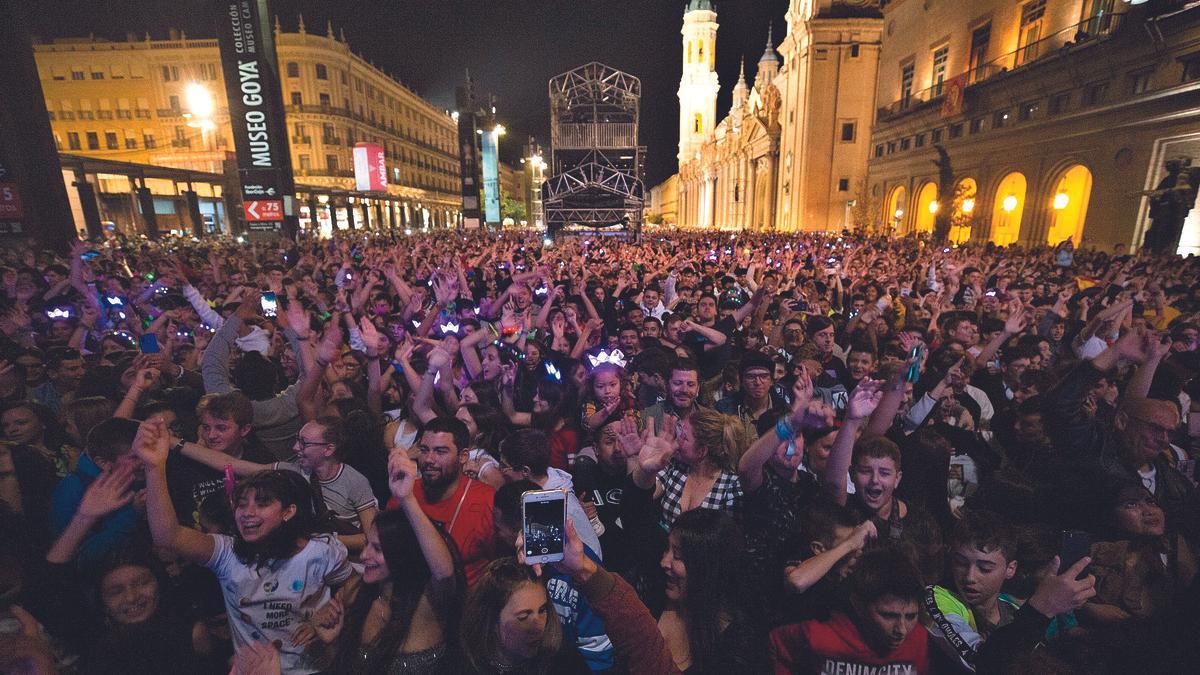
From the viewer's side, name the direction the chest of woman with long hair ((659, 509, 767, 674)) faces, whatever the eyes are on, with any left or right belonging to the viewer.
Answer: facing to the left of the viewer

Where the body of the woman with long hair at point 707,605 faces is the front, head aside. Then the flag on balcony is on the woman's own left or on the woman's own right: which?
on the woman's own right

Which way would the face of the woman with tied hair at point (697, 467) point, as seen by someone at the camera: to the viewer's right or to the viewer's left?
to the viewer's left

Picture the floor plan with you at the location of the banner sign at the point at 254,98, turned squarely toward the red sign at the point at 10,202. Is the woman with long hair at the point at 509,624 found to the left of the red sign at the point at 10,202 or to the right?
left

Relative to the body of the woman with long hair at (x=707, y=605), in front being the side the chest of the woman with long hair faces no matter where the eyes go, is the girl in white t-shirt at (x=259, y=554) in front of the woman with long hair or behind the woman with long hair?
in front

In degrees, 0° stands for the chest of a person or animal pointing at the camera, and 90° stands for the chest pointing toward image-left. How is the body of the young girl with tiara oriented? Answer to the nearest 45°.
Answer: approximately 0°

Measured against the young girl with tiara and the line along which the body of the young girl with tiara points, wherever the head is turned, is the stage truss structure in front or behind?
behind

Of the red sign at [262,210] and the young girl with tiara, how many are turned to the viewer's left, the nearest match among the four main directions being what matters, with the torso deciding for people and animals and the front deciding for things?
0

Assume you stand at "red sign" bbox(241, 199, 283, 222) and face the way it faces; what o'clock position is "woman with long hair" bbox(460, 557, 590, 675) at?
The woman with long hair is roughly at 12 o'clock from the red sign.
